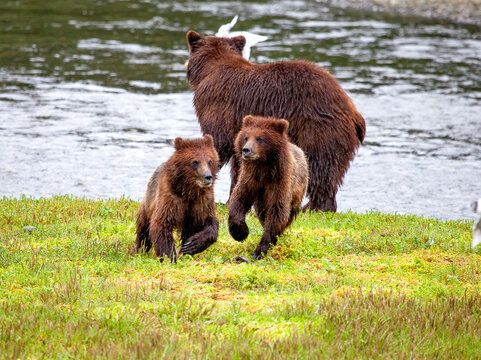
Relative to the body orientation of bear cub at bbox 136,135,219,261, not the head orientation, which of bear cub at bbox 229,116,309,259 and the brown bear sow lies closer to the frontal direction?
the bear cub

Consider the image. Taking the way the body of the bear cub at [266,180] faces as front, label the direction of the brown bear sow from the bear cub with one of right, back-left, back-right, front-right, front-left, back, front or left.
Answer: back-right

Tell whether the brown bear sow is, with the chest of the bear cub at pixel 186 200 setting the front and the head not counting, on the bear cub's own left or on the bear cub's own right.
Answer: on the bear cub's own left

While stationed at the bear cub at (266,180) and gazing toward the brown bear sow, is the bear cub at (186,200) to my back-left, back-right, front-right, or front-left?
back-left

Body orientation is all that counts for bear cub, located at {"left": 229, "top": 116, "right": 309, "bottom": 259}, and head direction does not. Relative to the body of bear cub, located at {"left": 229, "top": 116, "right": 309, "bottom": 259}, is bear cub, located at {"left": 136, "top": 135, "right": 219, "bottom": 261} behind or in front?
in front

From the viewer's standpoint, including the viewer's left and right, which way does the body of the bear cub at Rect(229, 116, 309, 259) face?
facing the viewer and to the left of the viewer

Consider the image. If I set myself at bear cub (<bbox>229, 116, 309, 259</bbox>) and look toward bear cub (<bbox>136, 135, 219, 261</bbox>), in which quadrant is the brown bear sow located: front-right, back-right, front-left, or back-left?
back-right

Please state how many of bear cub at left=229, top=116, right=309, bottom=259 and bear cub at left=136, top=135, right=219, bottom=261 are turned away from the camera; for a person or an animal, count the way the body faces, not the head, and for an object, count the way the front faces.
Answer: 0

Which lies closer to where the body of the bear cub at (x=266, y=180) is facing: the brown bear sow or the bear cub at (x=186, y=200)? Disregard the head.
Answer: the bear cub

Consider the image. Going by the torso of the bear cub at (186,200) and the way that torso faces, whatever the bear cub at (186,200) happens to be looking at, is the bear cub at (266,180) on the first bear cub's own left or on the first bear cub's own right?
on the first bear cub's own left

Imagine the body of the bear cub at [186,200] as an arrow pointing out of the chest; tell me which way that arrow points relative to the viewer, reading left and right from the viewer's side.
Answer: facing the viewer and to the right of the viewer
